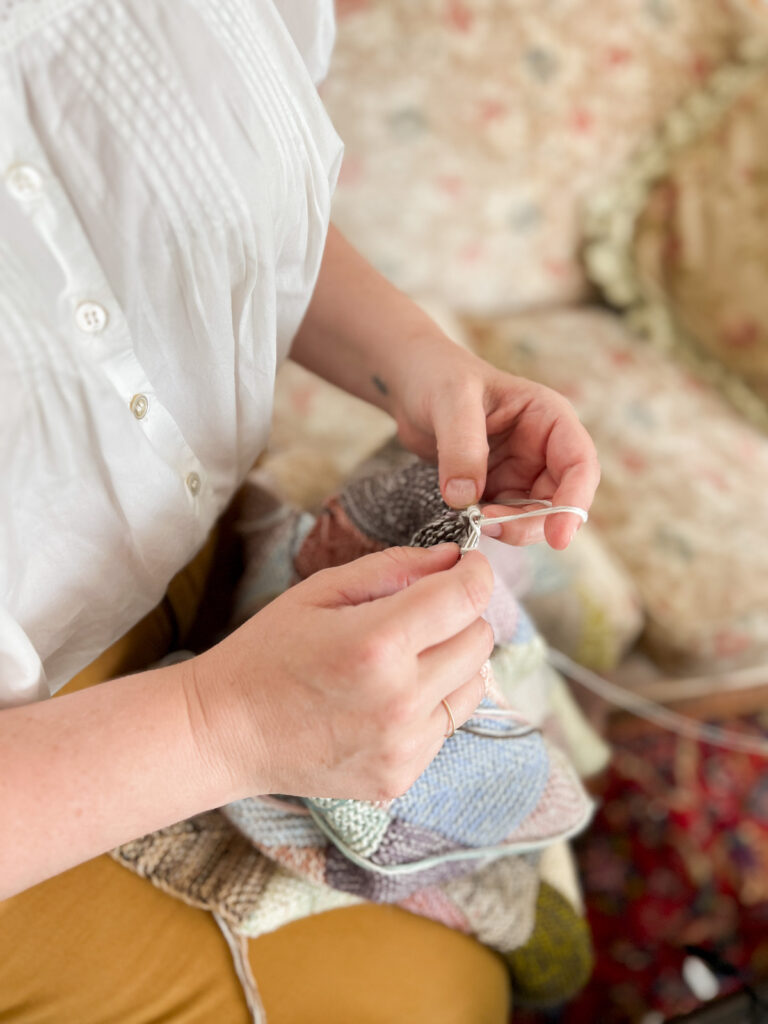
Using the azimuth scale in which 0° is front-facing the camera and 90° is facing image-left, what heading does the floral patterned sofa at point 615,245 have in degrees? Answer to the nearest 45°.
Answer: approximately 0°
